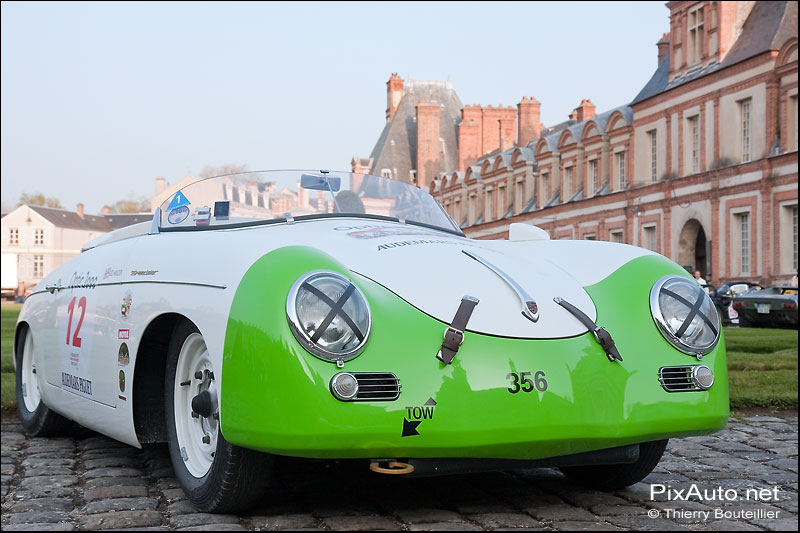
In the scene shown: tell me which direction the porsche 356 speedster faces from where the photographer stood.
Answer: facing the viewer and to the right of the viewer

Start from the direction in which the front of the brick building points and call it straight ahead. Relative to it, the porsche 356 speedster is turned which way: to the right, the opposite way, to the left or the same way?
to the left

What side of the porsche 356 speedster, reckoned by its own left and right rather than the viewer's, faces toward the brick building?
left

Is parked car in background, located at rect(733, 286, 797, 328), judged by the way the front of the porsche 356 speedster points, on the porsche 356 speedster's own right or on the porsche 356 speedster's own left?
on the porsche 356 speedster's own left

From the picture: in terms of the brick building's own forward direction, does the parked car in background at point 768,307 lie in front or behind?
in front

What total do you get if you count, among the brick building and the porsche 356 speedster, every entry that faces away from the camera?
0

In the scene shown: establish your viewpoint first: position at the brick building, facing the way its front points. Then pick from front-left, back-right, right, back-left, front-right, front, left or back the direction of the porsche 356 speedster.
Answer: front-left

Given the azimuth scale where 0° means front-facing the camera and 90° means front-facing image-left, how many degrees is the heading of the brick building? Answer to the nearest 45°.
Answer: approximately 45°
